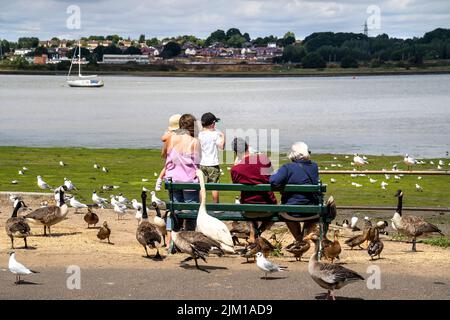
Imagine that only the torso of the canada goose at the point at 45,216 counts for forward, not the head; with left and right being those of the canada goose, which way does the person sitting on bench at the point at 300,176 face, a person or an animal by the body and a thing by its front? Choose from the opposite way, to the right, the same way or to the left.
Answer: to the left

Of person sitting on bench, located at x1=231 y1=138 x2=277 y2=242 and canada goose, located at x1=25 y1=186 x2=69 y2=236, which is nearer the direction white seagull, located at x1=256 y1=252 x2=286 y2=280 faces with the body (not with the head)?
the canada goose

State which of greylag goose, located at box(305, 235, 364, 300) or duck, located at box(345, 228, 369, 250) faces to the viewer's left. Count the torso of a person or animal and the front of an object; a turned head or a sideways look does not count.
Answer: the greylag goose

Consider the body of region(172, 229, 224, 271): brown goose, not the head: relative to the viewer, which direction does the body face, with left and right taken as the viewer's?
facing to the left of the viewer

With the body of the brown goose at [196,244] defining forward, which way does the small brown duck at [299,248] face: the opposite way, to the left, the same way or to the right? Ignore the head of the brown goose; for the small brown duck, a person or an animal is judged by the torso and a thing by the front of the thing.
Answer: the opposite way

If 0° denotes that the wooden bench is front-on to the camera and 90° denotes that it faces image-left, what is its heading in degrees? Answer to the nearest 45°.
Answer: approximately 180°

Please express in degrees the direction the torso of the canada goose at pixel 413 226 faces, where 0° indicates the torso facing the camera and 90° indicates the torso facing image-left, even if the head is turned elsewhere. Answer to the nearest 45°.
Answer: approximately 90°

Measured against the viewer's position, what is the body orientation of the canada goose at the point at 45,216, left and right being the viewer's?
facing to the right of the viewer

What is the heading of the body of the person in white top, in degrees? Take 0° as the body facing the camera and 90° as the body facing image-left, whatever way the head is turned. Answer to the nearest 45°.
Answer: approximately 225°

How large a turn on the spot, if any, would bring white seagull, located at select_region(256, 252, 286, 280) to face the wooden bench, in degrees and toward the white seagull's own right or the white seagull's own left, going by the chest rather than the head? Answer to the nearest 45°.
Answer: approximately 90° to the white seagull's own right
